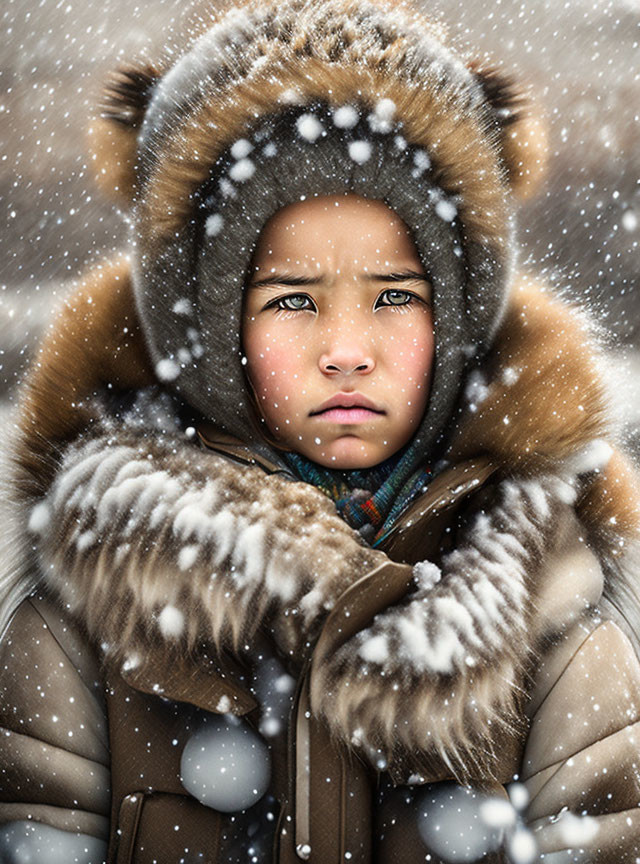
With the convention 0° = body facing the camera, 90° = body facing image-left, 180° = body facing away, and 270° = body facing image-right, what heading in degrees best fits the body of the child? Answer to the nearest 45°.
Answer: approximately 0°
